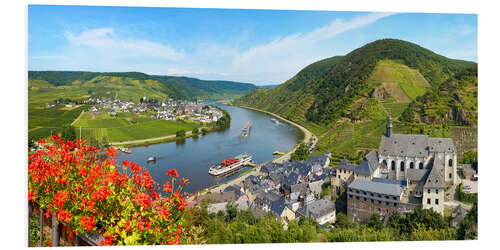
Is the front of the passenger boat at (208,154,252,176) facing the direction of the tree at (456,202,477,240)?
no
